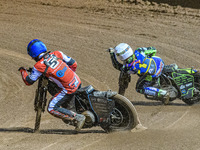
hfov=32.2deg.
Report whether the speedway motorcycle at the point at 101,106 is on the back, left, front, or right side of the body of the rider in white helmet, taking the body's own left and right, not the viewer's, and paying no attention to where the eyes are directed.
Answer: left

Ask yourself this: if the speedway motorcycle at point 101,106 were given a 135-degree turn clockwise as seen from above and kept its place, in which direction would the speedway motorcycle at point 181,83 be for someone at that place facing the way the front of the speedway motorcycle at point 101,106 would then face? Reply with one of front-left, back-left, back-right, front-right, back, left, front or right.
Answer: front

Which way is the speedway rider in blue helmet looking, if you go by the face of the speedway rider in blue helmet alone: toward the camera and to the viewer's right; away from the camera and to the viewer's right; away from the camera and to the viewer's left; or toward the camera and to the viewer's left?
away from the camera and to the viewer's left

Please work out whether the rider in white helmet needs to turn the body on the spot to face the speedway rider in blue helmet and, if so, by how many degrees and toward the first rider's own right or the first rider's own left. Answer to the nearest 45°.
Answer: approximately 45° to the first rider's own left

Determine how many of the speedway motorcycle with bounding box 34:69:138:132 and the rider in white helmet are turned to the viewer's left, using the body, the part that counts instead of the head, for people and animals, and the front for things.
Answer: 2

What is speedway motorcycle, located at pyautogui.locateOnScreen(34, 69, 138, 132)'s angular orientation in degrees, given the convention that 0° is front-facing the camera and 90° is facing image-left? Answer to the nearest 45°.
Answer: approximately 90°

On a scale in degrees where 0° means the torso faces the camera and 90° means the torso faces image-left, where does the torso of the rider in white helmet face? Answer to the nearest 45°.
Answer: approximately 90°

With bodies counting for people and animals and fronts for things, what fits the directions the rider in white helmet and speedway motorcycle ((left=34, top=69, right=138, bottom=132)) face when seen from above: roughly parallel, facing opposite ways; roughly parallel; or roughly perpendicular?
roughly parallel

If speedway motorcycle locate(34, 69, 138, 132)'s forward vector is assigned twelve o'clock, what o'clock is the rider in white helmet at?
The rider in white helmet is roughly at 4 o'clock from the speedway motorcycle.
